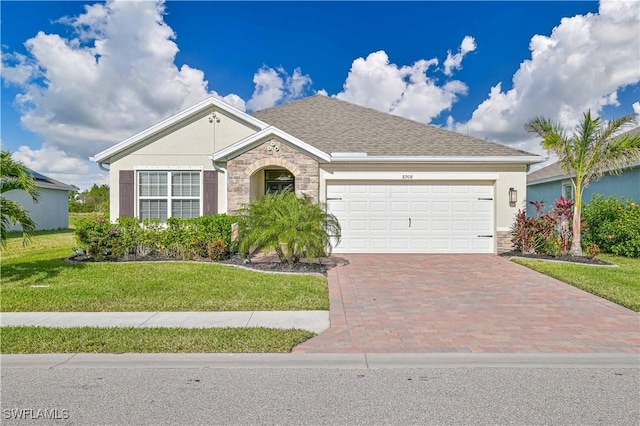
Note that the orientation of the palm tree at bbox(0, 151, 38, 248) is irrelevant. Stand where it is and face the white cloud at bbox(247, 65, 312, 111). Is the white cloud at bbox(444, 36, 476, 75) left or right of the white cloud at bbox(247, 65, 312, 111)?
right

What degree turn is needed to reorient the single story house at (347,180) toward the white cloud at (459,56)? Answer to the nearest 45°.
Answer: approximately 135° to its left

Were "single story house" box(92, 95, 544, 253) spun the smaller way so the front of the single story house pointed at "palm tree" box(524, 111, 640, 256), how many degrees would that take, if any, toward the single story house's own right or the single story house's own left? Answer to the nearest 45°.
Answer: approximately 90° to the single story house's own left

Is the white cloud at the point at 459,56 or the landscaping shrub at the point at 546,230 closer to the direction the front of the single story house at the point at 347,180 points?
the landscaping shrub

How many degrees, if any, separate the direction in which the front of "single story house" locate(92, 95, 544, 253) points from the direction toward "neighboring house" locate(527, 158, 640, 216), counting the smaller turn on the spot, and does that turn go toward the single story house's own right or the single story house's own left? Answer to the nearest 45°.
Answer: approximately 135° to the single story house's own left

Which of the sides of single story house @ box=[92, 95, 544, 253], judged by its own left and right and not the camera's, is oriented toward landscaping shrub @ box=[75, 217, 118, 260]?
right

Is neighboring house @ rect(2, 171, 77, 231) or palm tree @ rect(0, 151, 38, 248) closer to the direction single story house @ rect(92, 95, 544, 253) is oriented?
the palm tree

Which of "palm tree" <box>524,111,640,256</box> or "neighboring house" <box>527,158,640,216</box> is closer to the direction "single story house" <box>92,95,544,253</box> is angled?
the palm tree

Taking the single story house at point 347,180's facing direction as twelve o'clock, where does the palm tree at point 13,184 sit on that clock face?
The palm tree is roughly at 2 o'clock from the single story house.

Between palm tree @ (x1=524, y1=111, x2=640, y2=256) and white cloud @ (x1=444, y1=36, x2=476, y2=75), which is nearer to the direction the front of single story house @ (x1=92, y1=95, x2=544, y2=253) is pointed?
the palm tree

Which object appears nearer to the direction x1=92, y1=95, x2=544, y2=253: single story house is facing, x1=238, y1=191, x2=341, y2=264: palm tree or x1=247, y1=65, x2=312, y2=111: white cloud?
the palm tree

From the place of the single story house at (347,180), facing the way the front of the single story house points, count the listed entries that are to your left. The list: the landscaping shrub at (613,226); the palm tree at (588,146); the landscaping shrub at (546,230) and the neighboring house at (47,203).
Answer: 3

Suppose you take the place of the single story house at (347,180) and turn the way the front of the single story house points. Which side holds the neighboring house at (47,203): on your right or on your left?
on your right

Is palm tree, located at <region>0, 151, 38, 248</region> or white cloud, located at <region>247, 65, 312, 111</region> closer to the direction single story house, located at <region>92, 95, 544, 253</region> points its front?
the palm tree

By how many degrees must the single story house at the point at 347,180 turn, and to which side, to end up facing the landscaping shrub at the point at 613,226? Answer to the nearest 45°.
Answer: approximately 90° to its left

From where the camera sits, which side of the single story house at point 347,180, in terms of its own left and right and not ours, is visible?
front
